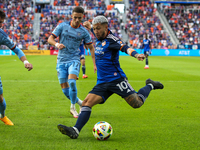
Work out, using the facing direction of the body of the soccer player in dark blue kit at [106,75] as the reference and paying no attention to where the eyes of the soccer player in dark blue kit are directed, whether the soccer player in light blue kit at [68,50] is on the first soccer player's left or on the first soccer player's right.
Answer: on the first soccer player's right

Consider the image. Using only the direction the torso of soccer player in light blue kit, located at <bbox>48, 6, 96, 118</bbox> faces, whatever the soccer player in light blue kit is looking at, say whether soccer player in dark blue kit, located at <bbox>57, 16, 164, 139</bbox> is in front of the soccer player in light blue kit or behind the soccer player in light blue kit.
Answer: in front

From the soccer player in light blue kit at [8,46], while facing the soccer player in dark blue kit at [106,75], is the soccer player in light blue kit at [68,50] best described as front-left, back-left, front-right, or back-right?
front-left

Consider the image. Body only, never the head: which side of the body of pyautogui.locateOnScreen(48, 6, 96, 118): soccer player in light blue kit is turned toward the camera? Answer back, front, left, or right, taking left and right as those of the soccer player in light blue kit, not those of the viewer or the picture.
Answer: front

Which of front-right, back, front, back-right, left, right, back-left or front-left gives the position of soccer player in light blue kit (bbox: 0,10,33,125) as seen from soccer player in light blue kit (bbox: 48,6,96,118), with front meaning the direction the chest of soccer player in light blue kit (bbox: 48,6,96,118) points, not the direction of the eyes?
front-right

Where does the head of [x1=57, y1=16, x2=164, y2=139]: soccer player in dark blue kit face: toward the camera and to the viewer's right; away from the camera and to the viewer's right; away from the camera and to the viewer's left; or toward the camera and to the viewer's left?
toward the camera and to the viewer's left

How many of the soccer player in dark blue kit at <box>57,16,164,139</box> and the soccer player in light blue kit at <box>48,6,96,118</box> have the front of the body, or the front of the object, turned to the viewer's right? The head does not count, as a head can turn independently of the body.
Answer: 0

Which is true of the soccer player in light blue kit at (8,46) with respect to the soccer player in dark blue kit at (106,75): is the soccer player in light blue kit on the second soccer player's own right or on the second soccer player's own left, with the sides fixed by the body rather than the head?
on the second soccer player's own right
